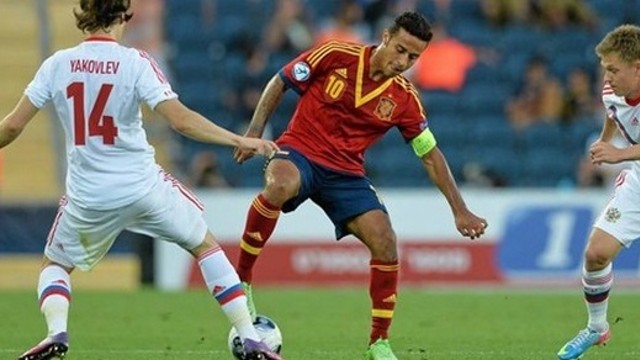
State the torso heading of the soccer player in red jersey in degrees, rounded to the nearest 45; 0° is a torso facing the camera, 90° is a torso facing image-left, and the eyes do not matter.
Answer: approximately 0°
